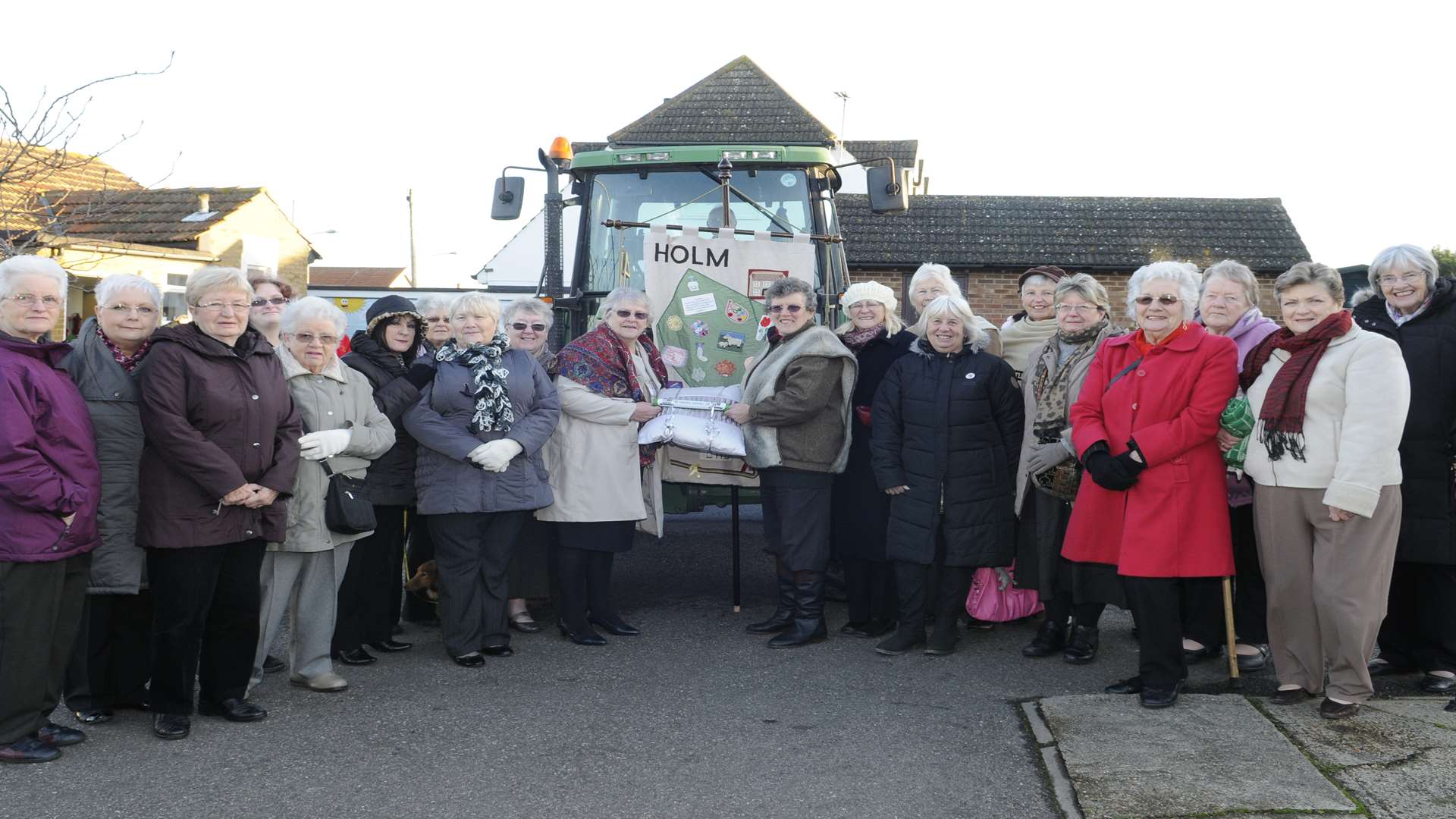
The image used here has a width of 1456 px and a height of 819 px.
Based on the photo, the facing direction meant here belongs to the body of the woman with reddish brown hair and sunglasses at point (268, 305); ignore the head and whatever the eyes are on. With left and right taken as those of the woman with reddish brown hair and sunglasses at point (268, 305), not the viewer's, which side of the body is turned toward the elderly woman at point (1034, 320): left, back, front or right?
left

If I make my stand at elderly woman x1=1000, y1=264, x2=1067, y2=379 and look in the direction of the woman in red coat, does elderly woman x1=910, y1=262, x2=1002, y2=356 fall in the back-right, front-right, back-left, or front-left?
back-right

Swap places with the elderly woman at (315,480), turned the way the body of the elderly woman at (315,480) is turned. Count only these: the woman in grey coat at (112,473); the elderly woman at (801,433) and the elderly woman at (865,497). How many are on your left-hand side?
2

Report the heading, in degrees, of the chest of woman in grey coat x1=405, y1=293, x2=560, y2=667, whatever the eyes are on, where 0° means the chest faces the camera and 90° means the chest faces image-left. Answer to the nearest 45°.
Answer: approximately 0°

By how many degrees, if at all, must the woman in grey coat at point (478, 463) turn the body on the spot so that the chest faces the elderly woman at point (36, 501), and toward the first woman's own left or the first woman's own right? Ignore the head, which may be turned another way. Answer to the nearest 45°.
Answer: approximately 45° to the first woman's own right
